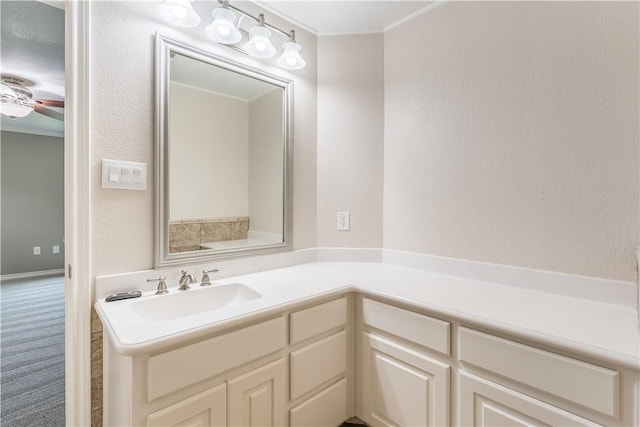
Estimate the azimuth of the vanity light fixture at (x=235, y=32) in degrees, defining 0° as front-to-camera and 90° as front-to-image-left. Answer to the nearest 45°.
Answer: approximately 315°

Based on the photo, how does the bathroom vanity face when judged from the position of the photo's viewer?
facing the viewer

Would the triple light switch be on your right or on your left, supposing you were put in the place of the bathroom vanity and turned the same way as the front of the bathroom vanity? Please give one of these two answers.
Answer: on your right

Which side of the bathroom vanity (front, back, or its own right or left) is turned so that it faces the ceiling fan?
right

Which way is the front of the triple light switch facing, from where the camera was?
facing the viewer and to the right of the viewer
